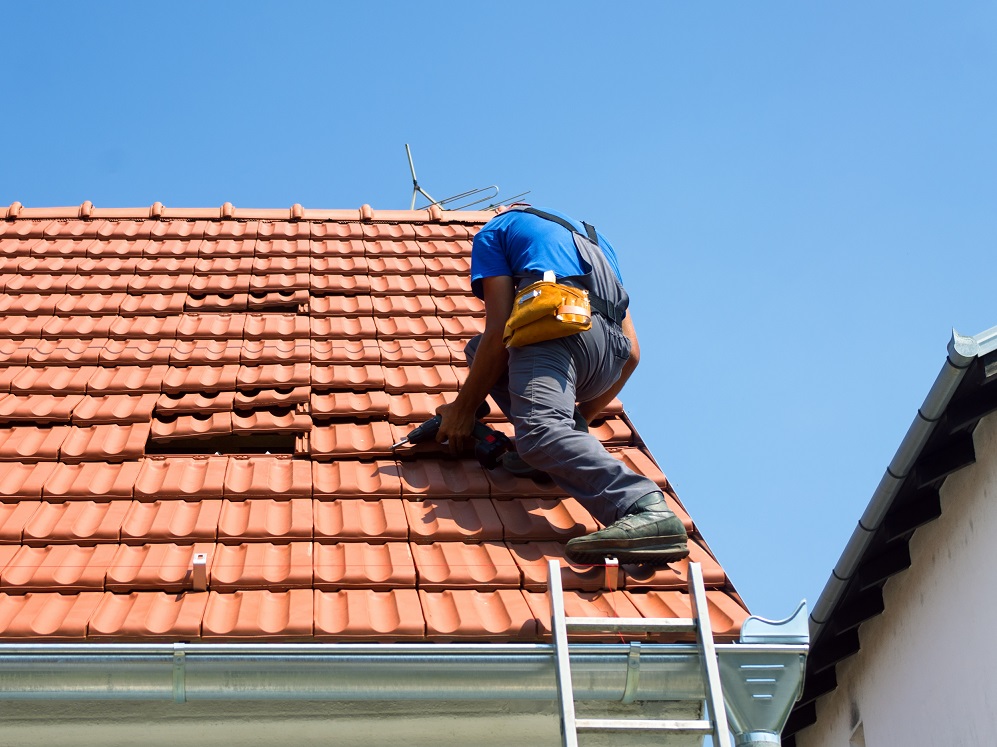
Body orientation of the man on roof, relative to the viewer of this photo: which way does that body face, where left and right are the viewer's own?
facing away from the viewer and to the left of the viewer
